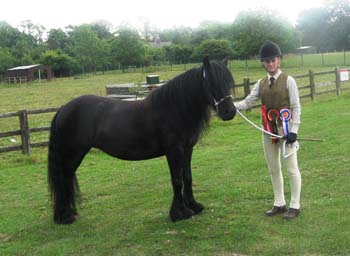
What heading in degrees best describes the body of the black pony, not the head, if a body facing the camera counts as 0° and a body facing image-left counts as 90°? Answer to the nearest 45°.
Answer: approximately 270°
